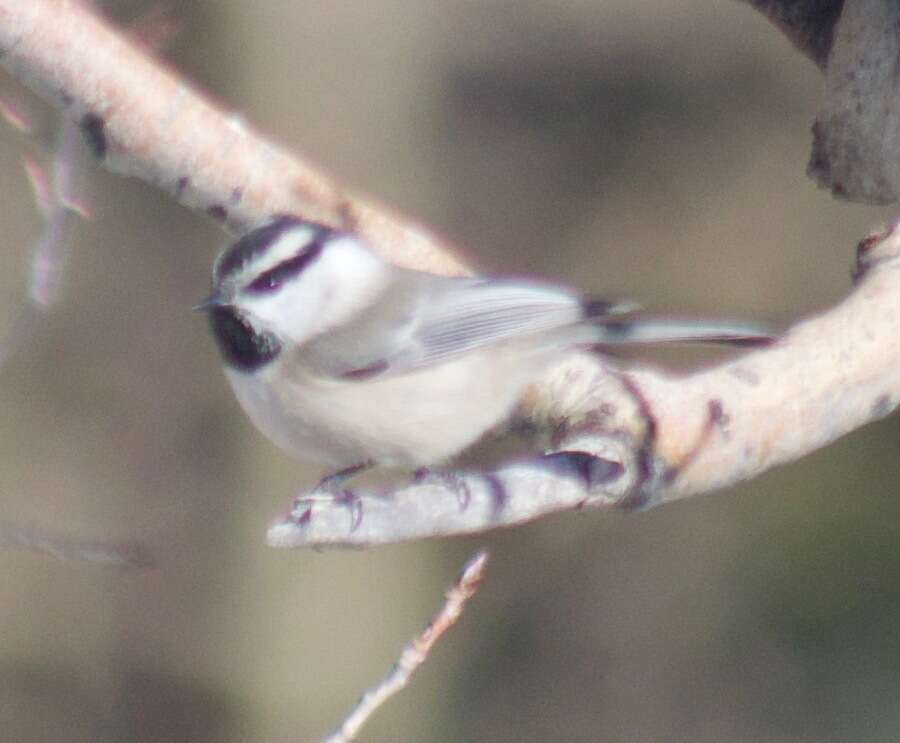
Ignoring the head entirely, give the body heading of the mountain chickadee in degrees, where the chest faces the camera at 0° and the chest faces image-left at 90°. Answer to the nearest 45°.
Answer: approximately 90°

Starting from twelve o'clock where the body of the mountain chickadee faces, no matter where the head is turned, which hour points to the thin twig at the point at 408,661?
The thin twig is roughly at 9 o'clock from the mountain chickadee.
